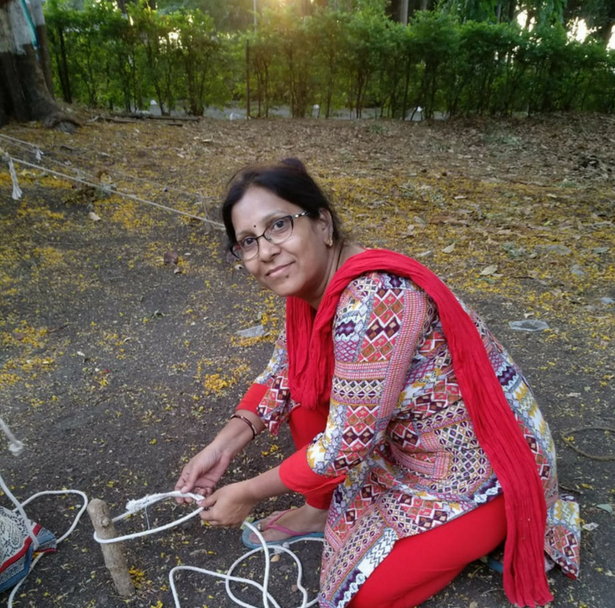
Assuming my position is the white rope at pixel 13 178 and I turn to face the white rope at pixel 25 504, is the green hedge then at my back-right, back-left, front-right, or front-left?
back-left

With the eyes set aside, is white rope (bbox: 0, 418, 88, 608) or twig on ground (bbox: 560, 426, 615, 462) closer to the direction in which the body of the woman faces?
the white rope

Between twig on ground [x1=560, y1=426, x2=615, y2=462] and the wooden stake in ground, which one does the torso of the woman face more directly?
the wooden stake in ground

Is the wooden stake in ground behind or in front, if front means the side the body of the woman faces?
in front

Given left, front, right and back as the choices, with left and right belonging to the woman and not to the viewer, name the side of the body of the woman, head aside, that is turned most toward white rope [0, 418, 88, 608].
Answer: front

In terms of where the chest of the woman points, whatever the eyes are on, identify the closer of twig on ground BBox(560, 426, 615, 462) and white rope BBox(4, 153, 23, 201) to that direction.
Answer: the white rope

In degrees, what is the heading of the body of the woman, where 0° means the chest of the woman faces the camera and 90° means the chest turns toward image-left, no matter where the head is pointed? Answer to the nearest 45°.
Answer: approximately 90°
